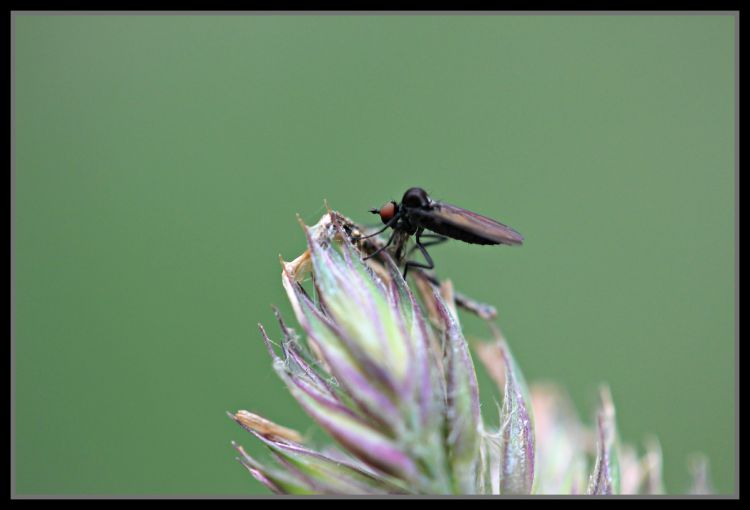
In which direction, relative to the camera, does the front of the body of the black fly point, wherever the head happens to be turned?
to the viewer's left
